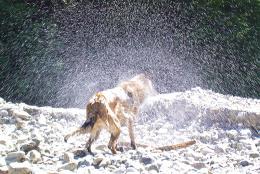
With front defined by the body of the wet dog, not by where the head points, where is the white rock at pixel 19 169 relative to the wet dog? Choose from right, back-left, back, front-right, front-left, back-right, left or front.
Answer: back

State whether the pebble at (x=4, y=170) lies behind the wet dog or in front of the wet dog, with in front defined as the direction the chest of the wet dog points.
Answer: behind

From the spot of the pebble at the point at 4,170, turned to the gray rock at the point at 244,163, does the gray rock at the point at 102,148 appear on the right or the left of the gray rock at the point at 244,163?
left

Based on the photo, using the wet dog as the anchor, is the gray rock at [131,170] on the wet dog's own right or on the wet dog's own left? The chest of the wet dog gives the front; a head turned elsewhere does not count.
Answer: on the wet dog's own right

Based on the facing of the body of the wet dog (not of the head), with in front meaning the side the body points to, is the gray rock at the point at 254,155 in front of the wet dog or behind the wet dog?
in front

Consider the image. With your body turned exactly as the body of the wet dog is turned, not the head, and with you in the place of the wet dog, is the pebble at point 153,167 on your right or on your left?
on your right

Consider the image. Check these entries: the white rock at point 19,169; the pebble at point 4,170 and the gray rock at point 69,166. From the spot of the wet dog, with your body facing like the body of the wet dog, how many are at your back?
3

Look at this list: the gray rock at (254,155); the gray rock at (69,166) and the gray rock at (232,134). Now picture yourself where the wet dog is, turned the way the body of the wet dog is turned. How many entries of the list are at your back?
1

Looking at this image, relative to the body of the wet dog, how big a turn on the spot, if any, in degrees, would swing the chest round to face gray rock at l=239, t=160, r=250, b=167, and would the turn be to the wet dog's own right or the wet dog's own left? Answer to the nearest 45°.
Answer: approximately 45° to the wet dog's own right

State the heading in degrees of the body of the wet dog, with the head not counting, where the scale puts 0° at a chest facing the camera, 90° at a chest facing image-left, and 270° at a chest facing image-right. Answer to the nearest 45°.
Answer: approximately 225°

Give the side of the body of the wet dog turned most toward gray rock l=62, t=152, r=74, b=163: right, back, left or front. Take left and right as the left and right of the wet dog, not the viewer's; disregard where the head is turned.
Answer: back

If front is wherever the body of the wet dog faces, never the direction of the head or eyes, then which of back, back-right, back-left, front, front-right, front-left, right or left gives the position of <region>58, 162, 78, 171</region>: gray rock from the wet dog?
back
